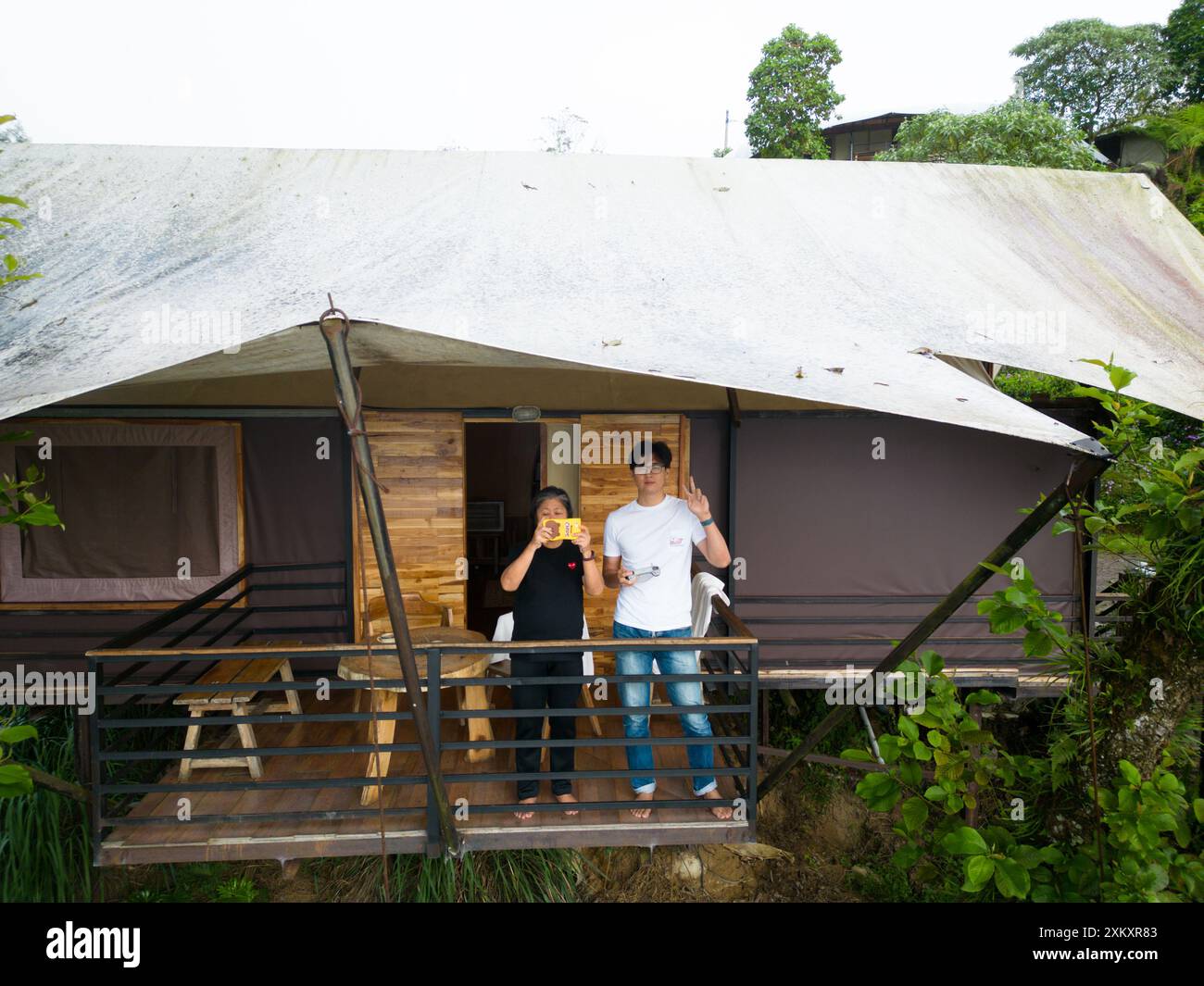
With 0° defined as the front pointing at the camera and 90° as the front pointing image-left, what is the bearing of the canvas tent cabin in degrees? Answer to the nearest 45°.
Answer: approximately 0°

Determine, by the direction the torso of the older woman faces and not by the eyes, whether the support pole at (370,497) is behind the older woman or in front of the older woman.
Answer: in front

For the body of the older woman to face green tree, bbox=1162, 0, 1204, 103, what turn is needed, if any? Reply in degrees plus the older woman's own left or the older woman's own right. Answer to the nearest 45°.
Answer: approximately 135° to the older woman's own left

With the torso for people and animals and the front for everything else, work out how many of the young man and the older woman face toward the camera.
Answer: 2

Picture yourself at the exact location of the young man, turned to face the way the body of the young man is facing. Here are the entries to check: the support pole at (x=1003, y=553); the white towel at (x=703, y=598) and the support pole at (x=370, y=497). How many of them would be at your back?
1

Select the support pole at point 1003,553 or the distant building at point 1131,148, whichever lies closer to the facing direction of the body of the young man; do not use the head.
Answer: the support pole
